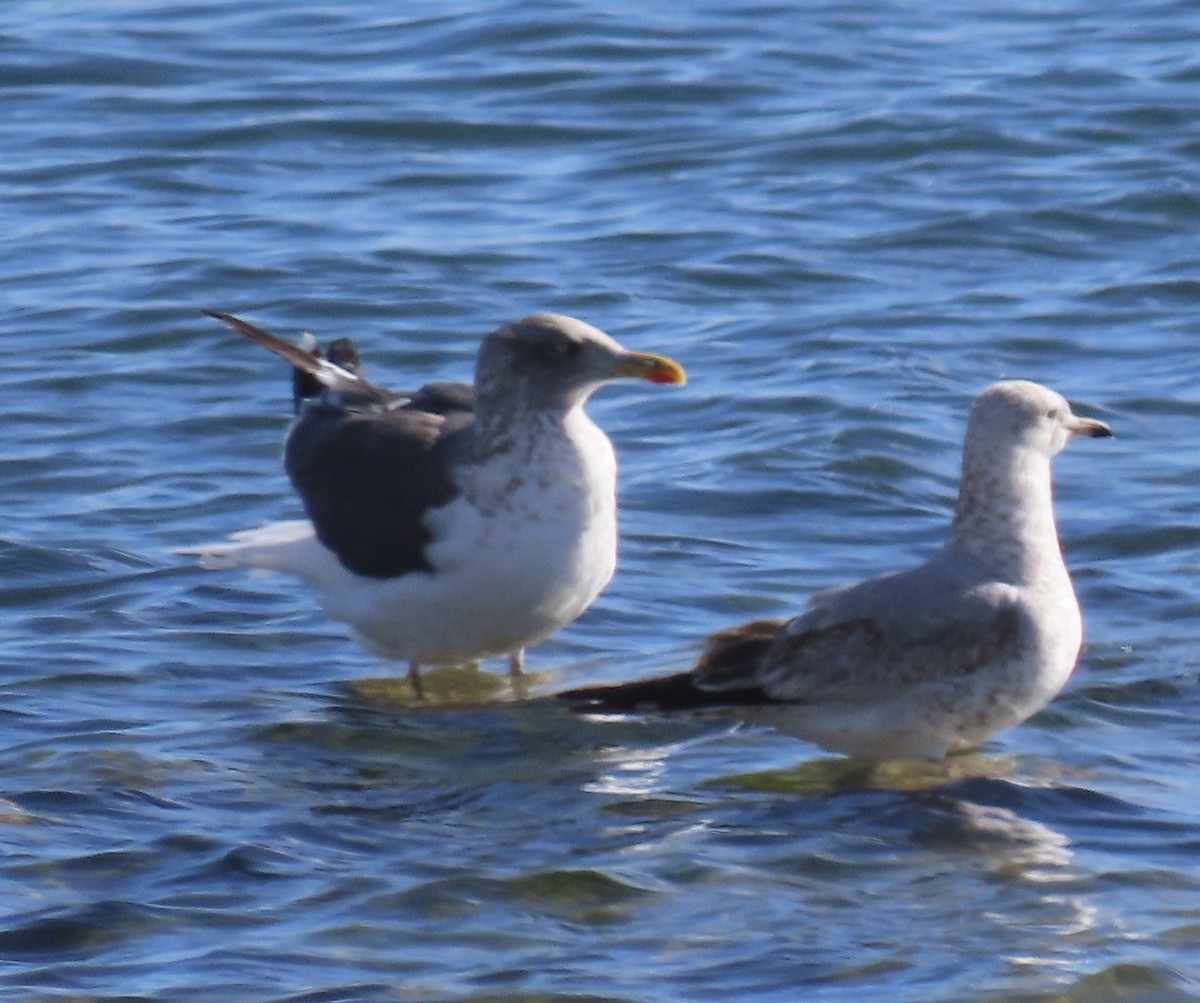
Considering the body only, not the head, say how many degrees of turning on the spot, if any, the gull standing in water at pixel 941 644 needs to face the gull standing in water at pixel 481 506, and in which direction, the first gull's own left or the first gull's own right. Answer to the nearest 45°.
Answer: approximately 135° to the first gull's own left

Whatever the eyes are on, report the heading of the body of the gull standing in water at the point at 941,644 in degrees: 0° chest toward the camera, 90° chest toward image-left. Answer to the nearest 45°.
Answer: approximately 270°

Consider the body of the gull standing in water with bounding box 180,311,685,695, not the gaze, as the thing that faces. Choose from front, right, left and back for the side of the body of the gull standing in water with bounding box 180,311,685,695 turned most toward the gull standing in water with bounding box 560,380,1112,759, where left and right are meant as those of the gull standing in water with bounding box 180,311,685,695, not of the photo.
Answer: front

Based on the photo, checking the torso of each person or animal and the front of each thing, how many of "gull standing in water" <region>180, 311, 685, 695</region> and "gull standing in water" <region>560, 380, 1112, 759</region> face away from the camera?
0
